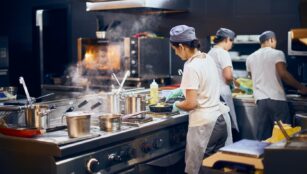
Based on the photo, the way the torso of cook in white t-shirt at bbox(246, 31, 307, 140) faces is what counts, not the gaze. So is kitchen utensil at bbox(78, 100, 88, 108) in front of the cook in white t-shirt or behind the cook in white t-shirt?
behind

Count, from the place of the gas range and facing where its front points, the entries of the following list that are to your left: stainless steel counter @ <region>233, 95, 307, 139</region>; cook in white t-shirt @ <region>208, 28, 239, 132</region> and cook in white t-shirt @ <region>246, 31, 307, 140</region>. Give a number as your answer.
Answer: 3

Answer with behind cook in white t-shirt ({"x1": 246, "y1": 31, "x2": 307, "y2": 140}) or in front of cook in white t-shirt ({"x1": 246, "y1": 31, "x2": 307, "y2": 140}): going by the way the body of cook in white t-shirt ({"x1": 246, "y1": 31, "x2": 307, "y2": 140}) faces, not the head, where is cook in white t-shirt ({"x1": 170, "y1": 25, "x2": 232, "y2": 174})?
behind

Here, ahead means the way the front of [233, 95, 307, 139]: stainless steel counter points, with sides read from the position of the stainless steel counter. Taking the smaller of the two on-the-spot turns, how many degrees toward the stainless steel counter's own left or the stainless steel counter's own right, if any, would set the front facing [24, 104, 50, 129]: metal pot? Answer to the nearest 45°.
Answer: approximately 45° to the stainless steel counter's own right

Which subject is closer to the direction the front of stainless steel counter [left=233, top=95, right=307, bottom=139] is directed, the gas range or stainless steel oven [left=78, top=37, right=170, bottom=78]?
the gas range

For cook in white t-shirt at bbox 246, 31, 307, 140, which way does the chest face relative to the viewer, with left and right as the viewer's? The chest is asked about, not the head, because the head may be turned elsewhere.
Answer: facing away from the viewer and to the right of the viewer

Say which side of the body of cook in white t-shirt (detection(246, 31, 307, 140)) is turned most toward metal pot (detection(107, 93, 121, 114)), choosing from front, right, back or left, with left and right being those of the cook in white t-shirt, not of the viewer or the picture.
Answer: back

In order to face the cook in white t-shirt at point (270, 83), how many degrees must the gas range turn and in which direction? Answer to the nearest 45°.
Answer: approximately 90° to its left

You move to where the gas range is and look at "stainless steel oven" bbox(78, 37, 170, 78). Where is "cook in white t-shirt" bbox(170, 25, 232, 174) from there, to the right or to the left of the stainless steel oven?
right

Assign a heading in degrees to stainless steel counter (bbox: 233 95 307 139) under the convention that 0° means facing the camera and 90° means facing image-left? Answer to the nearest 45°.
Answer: approximately 0°

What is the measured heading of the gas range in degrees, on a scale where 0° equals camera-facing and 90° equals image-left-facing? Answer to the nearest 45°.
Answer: approximately 315°

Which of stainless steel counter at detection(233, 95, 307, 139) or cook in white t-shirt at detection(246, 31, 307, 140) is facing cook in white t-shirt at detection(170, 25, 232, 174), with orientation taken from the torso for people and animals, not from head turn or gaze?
the stainless steel counter

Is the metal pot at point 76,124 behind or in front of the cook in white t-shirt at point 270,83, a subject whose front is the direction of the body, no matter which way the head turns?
behind
